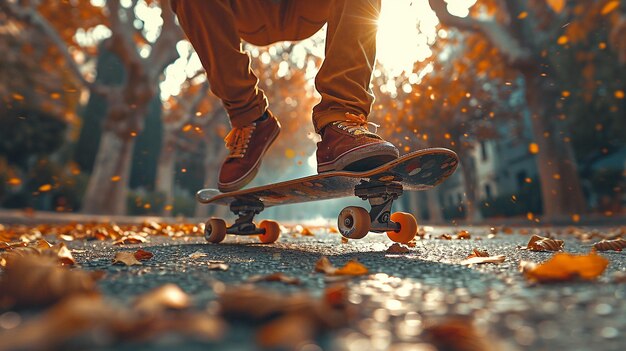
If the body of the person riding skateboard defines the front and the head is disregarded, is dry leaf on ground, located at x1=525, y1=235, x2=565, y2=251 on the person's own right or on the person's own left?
on the person's own left

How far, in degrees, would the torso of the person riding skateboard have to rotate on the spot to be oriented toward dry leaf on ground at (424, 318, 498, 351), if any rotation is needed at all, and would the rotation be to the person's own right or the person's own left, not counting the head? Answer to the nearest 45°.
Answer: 0° — they already face it

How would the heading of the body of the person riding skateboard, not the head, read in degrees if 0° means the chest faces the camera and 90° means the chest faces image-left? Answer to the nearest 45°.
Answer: approximately 0°

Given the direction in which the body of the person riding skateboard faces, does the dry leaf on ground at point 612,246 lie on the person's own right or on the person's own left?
on the person's own left

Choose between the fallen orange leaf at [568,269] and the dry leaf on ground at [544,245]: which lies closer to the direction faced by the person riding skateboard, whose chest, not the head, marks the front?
the fallen orange leaf

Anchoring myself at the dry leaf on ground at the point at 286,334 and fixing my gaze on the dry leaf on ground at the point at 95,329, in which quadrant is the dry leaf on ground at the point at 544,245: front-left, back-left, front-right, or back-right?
back-right

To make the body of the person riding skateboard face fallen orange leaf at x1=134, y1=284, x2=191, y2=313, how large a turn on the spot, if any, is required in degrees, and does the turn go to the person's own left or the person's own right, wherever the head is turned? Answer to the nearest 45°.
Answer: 0° — they already face it

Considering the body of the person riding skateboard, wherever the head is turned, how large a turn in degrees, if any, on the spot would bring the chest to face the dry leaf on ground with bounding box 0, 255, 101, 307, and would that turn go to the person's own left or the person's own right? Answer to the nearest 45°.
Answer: approximately 45° to the person's own right
